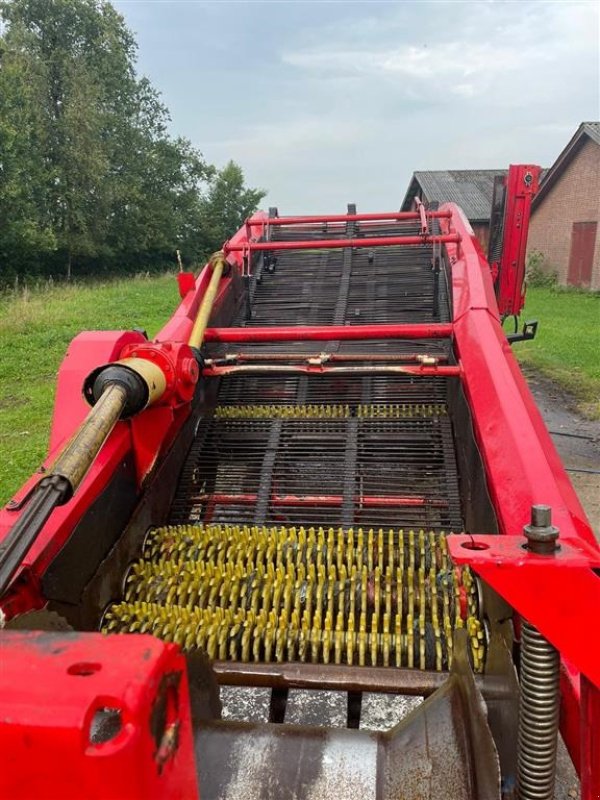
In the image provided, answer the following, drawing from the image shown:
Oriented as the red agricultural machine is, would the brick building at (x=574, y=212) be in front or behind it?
behind

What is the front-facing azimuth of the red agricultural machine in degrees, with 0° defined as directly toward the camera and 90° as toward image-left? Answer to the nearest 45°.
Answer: approximately 0°

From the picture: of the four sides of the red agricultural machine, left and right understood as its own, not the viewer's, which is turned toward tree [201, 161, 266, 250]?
back

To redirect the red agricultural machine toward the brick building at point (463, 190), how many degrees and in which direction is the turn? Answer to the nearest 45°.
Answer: approximately 180°

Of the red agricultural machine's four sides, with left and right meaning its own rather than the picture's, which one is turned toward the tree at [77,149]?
back
